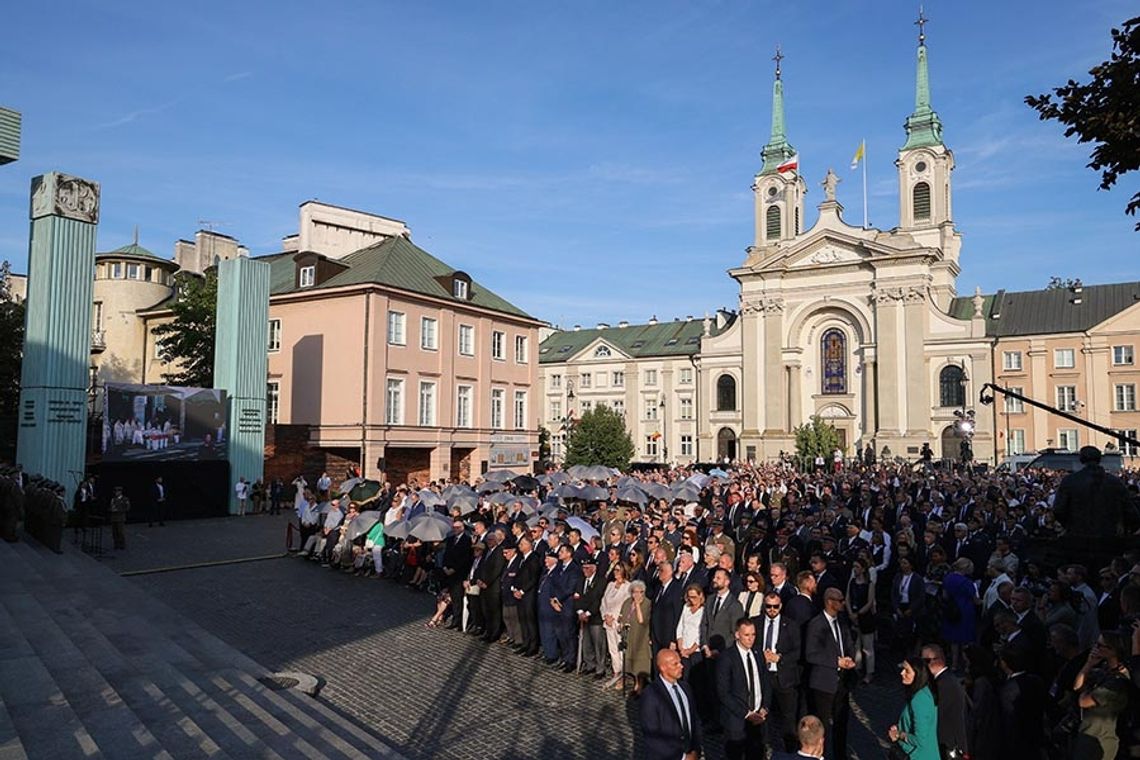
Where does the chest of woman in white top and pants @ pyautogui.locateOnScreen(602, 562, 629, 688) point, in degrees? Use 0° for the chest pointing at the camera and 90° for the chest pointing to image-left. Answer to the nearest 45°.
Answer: approximately 45°

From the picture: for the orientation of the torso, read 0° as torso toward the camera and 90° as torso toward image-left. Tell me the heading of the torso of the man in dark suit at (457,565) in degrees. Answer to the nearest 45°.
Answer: approximately 45°

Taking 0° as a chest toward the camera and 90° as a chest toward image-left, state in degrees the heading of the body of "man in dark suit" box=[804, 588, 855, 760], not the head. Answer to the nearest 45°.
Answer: approximately 315°

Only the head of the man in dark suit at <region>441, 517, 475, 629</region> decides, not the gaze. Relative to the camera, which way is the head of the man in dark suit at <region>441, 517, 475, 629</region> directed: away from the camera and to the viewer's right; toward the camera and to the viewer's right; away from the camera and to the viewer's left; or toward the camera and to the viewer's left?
toward the camera and to the viewer's left

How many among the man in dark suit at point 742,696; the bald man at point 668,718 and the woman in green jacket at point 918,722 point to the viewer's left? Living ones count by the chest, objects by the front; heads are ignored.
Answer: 1

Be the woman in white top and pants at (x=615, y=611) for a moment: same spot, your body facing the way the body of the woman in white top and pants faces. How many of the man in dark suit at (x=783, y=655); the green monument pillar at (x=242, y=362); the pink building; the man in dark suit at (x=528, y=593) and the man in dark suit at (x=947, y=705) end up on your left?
2

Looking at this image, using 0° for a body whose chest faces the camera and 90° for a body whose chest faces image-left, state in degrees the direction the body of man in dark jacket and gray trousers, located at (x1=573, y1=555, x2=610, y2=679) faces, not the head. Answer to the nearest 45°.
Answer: approximately 45°

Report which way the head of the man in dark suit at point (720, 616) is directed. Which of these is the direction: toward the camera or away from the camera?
toward the camera

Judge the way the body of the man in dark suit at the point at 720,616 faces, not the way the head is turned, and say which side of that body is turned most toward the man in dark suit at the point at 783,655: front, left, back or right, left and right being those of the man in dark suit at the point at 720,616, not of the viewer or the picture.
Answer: left

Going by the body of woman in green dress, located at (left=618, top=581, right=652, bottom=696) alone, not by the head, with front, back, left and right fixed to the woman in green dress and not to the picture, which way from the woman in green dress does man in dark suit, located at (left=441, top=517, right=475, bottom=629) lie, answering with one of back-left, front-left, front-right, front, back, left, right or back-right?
right

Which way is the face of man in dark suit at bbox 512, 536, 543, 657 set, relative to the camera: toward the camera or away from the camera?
toward the camera

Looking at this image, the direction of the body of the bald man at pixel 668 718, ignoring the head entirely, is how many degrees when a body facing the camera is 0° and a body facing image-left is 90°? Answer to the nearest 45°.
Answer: approximately 315°

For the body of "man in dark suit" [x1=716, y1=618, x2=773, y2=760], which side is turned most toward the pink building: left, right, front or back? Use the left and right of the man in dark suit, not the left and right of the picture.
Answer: back
